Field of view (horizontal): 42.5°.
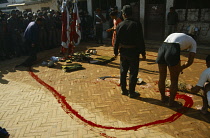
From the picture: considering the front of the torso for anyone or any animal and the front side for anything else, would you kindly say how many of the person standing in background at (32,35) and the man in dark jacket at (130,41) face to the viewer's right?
1

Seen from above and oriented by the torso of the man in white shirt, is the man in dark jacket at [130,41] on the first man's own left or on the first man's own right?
on the first man's own left

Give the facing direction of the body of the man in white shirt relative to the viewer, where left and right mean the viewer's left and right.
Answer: facing away from the viewer and to the right of the viewer

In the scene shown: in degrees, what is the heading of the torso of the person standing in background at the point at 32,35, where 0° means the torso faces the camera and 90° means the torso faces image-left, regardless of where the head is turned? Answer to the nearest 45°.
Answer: approximately 270°

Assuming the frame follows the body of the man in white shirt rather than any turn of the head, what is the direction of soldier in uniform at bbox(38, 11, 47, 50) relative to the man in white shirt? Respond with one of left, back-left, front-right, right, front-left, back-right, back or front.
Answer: left

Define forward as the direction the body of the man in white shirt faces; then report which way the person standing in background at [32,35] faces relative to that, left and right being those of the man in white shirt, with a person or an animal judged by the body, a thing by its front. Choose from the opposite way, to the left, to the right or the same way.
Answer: the same way

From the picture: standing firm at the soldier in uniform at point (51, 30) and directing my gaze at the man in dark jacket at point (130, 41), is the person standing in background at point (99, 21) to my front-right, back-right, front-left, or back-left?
front-left

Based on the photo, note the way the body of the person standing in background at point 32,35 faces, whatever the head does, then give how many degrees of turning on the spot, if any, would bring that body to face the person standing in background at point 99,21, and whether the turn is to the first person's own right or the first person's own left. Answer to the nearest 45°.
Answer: approximately 45° to the first person's own left
